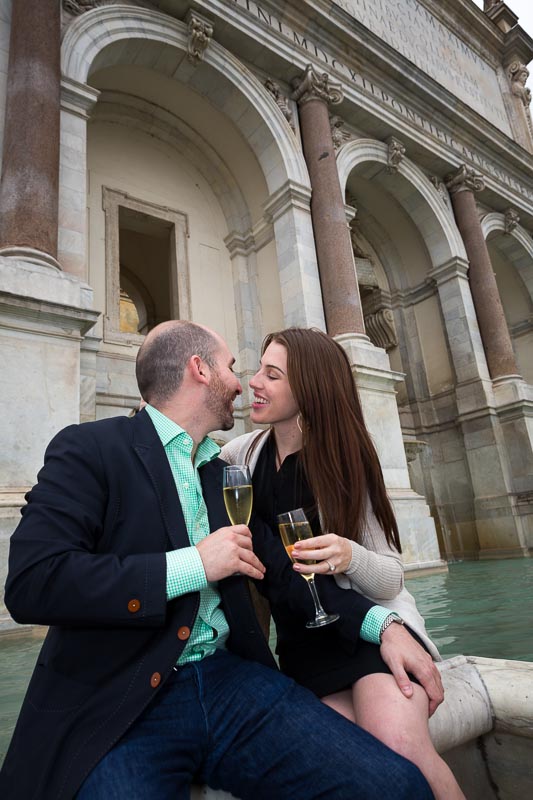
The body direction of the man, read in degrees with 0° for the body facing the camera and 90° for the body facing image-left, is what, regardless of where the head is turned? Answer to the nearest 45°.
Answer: approximately 315°

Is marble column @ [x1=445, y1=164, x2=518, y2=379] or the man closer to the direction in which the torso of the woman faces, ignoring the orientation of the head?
the man

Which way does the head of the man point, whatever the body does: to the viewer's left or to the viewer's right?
to the viewer's right

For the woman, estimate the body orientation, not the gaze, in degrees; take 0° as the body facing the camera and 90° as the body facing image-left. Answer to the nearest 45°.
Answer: approximately 45°

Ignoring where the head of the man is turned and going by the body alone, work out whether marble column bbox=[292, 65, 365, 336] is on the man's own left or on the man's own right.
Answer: on the man's own left

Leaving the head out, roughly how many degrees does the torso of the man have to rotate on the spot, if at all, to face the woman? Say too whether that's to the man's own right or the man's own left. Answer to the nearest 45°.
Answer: approximately 90° to the man's own left

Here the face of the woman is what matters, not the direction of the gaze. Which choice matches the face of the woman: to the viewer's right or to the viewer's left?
to the viewer's left

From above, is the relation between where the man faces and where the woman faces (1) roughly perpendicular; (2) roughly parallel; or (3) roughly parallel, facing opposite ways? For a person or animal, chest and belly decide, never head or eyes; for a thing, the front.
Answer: roughly perpendicular

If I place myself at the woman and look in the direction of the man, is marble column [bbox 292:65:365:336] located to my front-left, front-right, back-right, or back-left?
back-right

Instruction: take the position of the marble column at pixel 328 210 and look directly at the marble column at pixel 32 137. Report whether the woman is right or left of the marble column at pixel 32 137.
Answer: left

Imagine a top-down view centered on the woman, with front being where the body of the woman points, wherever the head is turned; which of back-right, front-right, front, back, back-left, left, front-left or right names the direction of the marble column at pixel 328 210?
back-right
